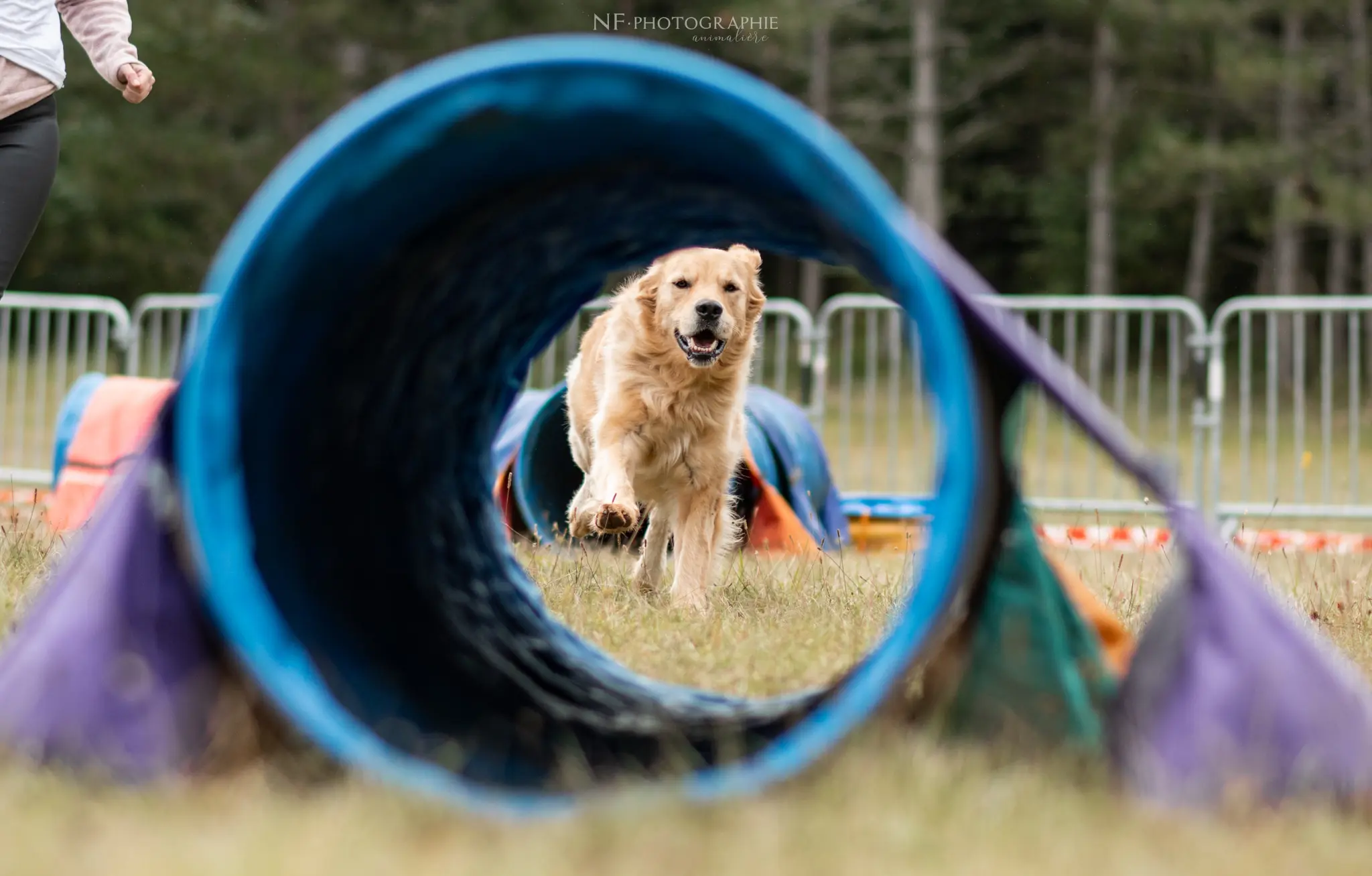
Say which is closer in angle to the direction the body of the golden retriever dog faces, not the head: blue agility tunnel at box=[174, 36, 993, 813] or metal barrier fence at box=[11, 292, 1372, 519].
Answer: the blue agility tunnel

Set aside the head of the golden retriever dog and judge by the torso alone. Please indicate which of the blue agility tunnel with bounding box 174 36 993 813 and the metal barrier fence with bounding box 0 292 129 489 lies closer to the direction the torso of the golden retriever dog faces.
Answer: the blue agility tunnel

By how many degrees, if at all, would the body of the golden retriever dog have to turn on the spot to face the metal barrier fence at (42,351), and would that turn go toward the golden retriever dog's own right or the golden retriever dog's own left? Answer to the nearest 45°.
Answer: approximately 135° to the golden retriever dog's own right

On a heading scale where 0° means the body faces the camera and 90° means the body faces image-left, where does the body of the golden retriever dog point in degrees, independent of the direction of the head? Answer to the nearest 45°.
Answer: approximately 0°

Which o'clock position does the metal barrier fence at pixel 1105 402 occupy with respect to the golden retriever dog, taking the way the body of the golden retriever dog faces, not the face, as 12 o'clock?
The metal barrier fence is roughly at 7 o'clock from the golden retriever dog.

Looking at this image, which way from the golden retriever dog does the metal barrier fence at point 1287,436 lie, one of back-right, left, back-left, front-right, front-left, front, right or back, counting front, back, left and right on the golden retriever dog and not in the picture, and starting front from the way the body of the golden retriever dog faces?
back-left

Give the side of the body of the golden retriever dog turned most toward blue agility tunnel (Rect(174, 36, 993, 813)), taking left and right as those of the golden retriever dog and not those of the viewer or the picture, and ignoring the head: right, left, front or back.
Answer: front

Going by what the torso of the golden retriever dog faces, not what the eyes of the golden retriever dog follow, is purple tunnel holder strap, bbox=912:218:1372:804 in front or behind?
in front

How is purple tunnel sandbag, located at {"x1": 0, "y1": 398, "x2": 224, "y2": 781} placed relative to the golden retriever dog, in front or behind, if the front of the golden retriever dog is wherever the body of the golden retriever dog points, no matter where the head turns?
in front
